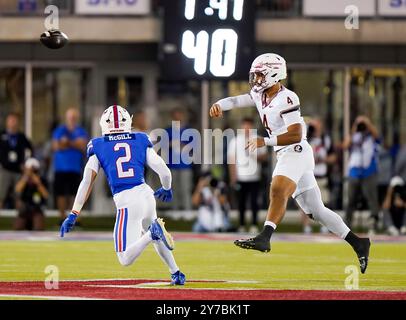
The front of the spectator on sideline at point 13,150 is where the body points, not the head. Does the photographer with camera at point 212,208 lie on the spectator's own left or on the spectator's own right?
on the spectator's own left

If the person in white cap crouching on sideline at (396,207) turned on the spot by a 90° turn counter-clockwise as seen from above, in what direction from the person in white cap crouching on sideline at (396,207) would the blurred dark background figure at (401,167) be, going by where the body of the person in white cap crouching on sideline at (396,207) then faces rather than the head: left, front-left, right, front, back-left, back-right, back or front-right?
left

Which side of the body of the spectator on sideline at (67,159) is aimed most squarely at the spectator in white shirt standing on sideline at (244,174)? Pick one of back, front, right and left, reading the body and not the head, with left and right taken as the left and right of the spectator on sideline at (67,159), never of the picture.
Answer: left

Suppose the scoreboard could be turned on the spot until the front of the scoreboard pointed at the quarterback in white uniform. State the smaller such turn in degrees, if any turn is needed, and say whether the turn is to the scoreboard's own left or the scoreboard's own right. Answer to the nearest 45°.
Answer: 0° — it already faces them

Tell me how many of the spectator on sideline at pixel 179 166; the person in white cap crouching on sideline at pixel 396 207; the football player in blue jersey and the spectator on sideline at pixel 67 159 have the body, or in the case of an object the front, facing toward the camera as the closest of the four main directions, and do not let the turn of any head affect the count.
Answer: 3

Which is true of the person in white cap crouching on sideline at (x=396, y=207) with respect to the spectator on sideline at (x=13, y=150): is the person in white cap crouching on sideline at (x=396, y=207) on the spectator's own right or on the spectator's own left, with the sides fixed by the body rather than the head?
on the spectator's own left

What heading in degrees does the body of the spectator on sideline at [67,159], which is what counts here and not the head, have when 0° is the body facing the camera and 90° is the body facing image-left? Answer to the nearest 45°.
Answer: approximately 0°

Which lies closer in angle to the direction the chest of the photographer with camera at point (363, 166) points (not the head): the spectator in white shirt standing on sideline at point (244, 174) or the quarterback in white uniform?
the quarterback in white uniform
